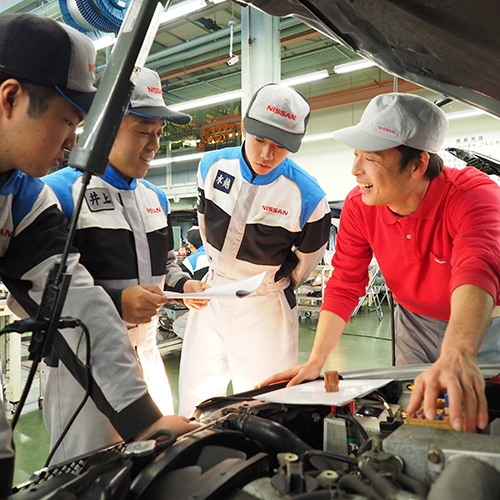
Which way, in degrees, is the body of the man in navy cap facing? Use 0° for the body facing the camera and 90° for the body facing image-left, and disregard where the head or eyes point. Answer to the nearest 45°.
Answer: approximately 270°

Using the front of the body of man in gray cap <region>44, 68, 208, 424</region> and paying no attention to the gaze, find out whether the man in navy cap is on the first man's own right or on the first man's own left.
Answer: on the first man's own right

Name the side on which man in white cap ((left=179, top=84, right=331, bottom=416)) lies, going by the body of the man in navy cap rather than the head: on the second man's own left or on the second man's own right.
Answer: on the second man's own left

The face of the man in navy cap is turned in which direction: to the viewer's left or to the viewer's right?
to the viewer's right

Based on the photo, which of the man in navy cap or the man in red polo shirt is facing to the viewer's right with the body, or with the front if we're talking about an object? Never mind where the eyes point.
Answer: the man in navy cap

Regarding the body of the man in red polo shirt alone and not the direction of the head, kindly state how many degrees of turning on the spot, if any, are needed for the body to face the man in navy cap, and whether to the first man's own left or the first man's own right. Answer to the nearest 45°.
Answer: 0° — they already face them

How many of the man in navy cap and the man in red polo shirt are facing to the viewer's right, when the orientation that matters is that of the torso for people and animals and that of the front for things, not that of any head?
1

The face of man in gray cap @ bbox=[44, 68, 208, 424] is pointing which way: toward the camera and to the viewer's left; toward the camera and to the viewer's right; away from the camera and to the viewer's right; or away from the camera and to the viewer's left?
toward the camera and to the viewer's right

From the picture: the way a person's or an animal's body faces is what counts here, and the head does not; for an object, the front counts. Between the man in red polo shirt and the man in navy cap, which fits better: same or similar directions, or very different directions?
very different directions
